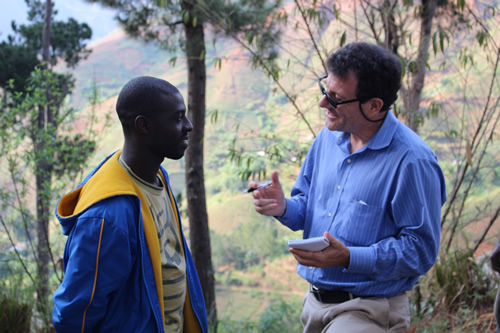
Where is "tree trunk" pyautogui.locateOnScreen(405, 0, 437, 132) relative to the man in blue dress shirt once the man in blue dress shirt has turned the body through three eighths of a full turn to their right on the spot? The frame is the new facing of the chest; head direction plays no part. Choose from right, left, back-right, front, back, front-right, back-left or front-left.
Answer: front

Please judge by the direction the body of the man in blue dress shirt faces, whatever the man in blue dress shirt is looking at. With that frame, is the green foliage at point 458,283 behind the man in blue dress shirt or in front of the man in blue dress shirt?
behind

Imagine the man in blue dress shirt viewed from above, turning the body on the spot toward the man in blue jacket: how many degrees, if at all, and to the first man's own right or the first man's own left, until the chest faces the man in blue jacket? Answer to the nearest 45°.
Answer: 0° — they already face them

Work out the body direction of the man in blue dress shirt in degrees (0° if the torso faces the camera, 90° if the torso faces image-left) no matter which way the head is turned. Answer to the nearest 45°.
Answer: approximately 45°

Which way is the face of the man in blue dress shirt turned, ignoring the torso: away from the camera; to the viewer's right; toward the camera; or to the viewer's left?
to the viewer's left

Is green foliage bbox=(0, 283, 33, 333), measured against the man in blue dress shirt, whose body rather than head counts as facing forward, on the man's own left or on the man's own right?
on the man's own right

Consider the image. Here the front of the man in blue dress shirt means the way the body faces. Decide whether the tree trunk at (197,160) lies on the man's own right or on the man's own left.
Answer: on the man's own right

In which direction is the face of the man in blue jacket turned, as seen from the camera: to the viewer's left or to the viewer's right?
to the viewer's right

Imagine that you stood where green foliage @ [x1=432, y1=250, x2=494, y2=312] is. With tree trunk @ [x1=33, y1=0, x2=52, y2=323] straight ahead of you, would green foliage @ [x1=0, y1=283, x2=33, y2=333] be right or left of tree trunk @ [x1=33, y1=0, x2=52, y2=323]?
left

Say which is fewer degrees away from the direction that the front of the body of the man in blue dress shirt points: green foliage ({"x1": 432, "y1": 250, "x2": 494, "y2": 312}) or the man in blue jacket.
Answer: the man in blue jacket
